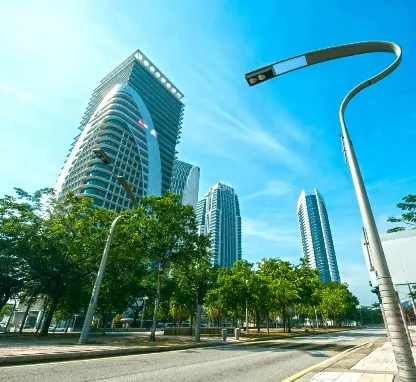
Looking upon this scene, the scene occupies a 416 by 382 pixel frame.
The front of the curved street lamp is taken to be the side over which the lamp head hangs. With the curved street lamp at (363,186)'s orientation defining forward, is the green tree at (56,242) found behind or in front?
in front

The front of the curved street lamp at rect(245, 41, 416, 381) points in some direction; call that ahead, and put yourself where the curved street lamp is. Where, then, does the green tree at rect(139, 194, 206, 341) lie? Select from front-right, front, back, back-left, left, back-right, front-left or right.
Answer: front-right

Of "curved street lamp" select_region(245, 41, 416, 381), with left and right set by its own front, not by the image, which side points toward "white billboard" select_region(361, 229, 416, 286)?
right

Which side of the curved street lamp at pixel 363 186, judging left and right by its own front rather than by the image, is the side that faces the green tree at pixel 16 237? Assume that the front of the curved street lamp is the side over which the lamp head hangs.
front

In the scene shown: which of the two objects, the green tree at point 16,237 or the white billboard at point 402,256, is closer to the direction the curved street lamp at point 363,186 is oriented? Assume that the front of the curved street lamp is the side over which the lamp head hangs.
the green tree

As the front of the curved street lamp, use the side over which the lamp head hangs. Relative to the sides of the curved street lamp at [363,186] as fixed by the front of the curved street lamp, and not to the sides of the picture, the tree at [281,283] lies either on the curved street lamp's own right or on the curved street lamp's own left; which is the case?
on the curved street lamp's own right

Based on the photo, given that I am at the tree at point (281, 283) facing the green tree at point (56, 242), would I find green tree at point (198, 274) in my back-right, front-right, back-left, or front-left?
front-left

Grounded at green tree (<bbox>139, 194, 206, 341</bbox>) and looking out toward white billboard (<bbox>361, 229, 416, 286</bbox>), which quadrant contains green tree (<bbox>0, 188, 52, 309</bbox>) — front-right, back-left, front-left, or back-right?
back-right

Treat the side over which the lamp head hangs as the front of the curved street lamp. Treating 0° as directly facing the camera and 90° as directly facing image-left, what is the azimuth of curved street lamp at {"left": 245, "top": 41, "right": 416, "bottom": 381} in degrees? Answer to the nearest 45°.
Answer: approximately 90°

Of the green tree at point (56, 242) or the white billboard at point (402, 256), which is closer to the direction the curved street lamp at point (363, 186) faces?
the green tree

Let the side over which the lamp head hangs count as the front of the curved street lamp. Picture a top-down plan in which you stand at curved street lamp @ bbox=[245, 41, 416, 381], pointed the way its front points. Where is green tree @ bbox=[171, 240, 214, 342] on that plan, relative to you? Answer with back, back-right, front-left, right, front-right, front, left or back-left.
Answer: front-right

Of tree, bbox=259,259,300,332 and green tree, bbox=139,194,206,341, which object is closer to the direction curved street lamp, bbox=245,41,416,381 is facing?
the green tree
